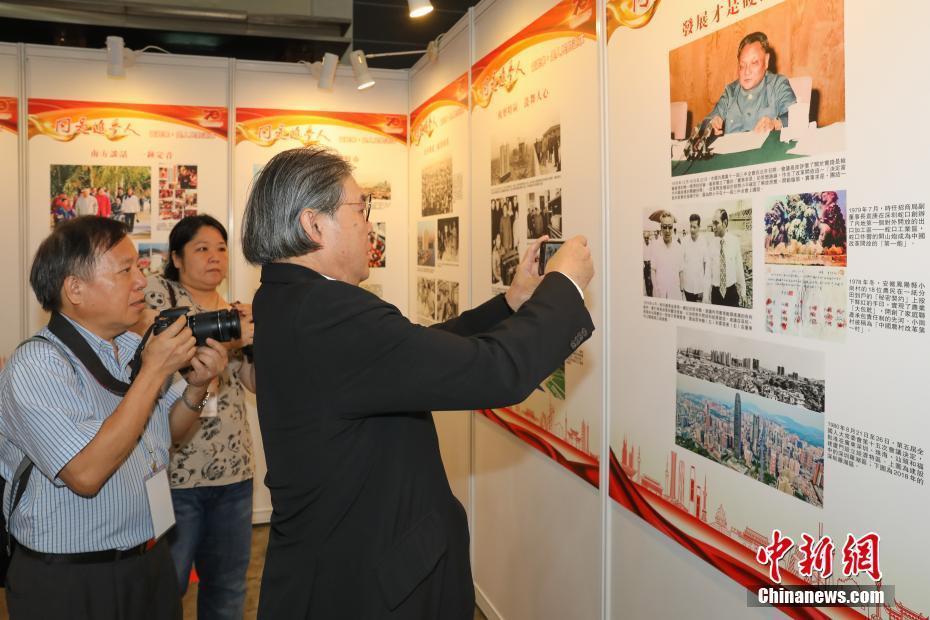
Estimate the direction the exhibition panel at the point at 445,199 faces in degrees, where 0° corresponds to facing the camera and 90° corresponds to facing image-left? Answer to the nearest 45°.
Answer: approximately 45°

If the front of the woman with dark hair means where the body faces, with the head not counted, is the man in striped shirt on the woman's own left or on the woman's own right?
on the woman's own right

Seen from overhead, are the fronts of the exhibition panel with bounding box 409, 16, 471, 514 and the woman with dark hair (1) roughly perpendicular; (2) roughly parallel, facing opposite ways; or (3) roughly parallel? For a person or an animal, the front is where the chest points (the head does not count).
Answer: roughly perpendicular

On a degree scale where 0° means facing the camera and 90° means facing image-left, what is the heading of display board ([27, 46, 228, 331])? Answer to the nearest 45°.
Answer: approximately 0°

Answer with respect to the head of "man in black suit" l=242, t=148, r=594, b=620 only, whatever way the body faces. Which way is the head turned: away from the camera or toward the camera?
away from the camera

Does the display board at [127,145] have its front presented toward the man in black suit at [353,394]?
yes

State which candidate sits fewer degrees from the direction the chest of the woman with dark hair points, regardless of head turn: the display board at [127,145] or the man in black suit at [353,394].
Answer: the man in black suit

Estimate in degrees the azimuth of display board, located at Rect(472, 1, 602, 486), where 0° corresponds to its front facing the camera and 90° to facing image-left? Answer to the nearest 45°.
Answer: approximately 45°

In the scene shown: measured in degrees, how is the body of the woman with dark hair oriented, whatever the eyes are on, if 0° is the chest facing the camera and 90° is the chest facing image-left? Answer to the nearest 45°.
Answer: approximately 315°

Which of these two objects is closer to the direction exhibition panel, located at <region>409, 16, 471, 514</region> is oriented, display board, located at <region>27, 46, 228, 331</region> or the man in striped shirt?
the man in striped shirt
